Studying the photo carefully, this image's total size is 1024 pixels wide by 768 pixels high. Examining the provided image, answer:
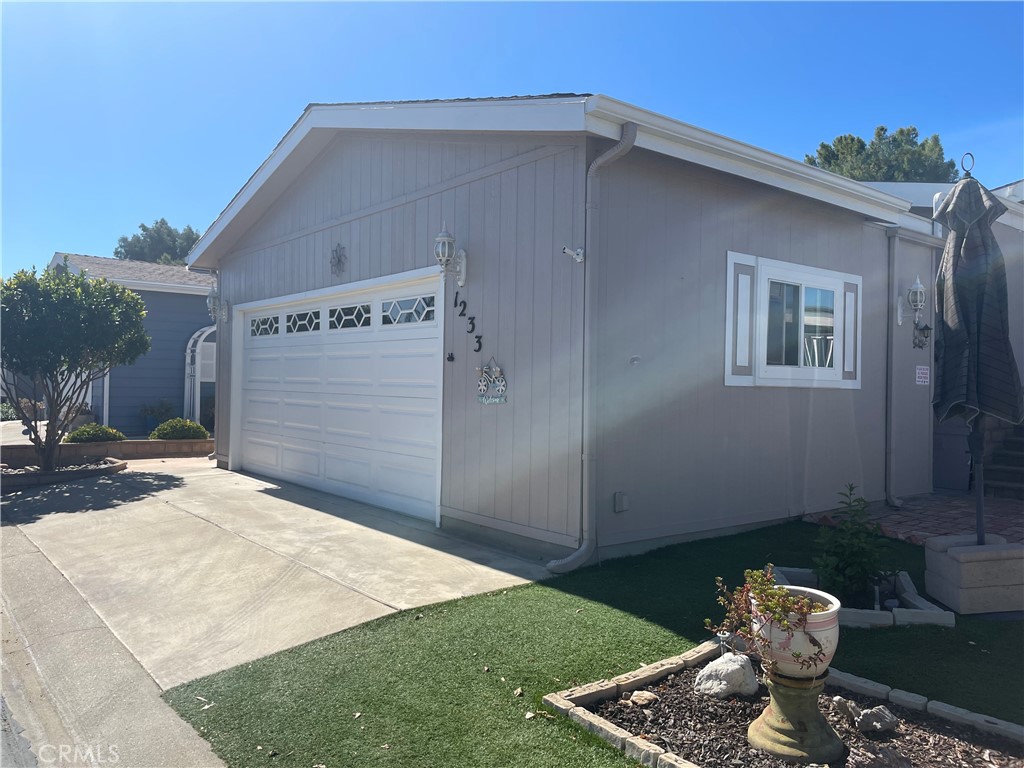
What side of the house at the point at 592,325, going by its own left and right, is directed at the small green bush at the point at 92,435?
right

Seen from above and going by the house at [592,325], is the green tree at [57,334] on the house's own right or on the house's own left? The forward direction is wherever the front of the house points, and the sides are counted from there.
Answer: on the house's own right

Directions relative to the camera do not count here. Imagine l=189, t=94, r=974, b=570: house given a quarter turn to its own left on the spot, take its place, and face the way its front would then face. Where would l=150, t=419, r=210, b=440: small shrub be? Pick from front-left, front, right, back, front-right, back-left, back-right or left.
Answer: back

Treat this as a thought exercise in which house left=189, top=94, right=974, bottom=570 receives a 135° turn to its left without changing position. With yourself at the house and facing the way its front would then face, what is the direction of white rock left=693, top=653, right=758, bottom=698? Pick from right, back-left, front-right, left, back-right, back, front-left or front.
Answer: right

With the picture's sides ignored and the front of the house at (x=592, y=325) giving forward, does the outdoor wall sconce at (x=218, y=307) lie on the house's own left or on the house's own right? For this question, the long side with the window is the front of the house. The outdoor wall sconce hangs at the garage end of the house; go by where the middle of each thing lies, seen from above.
on the house's own right

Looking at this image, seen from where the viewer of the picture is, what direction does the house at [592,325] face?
facing the viewer and to the left of the viewer

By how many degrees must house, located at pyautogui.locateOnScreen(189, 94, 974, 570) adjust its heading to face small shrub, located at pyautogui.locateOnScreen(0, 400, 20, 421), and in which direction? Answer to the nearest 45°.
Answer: approximately 90° to its right

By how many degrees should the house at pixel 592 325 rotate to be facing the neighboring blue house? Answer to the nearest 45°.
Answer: approximately 90° to its right
